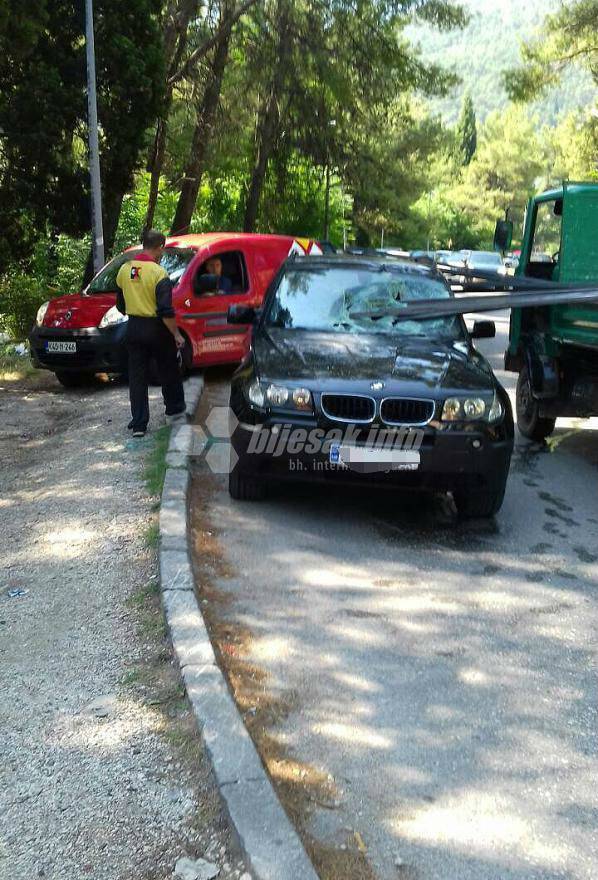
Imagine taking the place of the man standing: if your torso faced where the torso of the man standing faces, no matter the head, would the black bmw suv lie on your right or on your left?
on your right

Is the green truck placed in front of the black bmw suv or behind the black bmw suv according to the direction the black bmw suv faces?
behind

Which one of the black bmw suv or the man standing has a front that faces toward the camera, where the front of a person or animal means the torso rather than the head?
the black bmw suv

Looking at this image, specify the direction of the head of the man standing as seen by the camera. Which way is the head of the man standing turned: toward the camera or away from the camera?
away from the camera

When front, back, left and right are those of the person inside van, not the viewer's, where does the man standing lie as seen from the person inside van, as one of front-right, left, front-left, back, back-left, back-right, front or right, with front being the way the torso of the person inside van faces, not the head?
front-left

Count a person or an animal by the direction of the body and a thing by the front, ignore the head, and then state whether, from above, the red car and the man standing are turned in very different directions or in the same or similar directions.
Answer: very different directions

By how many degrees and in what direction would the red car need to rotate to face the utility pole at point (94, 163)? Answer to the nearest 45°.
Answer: approximately 135° to its right

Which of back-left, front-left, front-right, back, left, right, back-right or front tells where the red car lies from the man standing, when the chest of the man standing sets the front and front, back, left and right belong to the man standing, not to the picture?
front-left

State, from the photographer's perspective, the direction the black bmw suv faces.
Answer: facing the viewer

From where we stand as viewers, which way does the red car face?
facing the viewer and to the left of the viewer

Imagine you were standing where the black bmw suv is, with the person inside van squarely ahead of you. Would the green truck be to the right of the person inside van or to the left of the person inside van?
right

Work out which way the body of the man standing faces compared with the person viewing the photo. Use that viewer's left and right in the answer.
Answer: facing away from the viewer and to the right of the viewer

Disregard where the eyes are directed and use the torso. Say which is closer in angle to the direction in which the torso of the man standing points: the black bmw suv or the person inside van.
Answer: the person inside van

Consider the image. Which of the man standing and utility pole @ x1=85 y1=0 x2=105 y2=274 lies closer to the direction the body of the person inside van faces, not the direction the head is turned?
the man standing
